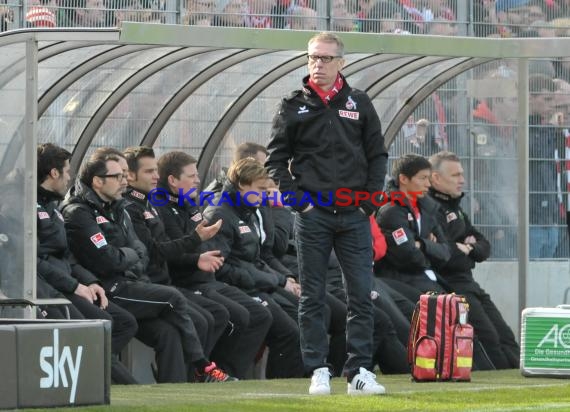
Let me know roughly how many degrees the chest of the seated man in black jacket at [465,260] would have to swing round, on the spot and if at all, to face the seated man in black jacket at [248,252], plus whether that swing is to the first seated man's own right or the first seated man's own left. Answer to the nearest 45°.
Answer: approximately 90° to the first seated man's own right

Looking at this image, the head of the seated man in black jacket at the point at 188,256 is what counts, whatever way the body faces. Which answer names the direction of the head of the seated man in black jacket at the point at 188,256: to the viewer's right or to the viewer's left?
to the viewer's right

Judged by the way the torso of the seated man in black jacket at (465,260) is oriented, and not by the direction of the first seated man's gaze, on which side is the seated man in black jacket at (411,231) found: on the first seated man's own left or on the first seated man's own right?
on the first seated man's own right

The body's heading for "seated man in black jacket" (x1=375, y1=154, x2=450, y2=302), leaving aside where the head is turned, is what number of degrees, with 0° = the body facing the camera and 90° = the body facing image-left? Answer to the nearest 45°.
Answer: approximately 315°

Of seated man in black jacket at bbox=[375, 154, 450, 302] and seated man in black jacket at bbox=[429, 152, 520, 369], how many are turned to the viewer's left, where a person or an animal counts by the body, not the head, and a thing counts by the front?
0

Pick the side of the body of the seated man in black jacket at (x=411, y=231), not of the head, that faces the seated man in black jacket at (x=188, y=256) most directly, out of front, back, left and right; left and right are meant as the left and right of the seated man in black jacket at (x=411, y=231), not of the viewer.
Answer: right

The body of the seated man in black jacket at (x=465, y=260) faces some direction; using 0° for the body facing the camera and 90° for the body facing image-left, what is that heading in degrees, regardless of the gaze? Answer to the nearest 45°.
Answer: approximately 315°

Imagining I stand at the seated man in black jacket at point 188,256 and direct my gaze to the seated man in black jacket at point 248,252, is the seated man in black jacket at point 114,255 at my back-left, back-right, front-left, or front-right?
back-right

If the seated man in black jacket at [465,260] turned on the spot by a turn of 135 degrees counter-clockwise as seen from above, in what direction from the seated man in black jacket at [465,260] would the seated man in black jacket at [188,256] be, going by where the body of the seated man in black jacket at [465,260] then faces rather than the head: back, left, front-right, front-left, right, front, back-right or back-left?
back-left

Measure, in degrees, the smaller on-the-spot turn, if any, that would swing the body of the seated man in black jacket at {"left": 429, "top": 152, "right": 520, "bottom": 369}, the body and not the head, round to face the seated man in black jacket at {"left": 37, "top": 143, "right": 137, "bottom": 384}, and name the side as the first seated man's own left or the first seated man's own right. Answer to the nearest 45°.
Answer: approximately 90° to the first seated man's own right

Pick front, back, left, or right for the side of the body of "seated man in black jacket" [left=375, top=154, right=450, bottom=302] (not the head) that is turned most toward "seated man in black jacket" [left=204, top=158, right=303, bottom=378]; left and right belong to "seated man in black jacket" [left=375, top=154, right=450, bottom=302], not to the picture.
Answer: right

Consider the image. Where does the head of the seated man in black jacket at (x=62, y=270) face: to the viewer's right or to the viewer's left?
to the viewer's right

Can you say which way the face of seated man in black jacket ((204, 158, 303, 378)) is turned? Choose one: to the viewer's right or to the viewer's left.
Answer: to the viewer's right
